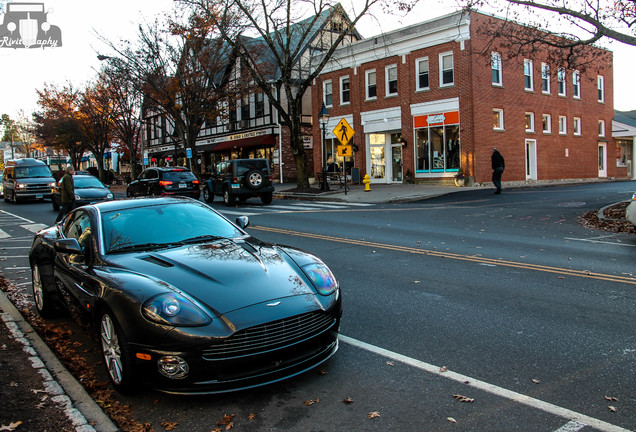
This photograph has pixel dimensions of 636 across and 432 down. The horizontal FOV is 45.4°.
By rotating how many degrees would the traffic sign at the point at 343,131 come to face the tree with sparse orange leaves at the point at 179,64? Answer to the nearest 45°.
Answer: approximately 135° to its right

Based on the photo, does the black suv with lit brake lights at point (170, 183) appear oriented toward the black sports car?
no

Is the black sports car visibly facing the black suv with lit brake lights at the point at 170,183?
no

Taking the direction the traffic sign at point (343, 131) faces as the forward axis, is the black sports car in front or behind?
in front

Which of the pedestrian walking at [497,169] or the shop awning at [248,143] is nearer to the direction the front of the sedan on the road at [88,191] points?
the pedestrian walking

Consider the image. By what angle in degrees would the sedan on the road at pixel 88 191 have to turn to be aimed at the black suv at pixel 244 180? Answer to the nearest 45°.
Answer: approximately 45° to its left

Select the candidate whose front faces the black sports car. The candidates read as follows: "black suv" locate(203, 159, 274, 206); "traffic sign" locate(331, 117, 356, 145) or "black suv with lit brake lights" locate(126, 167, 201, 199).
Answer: the traffic sign

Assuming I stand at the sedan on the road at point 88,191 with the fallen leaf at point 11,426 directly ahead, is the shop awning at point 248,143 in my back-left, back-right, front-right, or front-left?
back-left

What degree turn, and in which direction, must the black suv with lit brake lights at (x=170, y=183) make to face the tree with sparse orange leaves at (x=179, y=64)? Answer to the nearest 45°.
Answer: approximately 45° to its right

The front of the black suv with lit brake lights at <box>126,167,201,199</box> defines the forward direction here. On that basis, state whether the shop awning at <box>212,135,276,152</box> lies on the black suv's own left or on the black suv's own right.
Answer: on the black suv's own right

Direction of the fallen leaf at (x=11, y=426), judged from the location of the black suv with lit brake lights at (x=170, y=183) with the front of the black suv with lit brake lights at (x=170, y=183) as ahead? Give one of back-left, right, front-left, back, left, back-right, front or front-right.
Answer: back-left

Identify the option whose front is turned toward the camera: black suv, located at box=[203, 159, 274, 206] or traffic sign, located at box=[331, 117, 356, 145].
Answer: the traffic sign

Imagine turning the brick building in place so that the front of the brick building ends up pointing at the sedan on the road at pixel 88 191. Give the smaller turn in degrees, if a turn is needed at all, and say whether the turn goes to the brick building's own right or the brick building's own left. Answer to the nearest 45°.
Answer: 0° — it already faces it

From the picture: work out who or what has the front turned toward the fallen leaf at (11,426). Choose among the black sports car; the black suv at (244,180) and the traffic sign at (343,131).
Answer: the traffic sign

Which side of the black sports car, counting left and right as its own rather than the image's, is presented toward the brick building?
left

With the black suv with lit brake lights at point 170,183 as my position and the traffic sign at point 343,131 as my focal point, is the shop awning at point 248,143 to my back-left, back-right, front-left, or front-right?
front-left

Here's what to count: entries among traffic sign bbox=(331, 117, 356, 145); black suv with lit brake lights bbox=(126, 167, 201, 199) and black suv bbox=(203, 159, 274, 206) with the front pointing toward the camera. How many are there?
1

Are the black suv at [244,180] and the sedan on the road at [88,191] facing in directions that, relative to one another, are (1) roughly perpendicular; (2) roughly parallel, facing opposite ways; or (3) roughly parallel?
roughly parallel, facing opposite ways

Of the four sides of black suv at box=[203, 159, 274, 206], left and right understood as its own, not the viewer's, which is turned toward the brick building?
right

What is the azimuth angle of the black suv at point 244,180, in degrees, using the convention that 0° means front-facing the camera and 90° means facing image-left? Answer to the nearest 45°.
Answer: approximately 135°

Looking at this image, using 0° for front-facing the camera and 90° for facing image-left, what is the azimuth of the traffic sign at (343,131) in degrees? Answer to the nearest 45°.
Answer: approximately 0°
